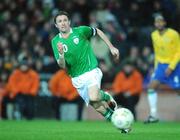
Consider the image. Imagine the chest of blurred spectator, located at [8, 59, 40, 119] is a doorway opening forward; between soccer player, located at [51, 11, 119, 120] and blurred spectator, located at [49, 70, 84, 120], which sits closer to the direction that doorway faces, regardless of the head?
the soccer player

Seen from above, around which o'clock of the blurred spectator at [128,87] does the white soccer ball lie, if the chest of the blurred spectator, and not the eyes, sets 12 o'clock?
The white soccer ball is roughly at 12 o'clock from the blurred spectator.

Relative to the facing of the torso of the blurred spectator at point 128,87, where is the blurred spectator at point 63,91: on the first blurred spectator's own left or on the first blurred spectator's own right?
on the first blurred spectator's own right

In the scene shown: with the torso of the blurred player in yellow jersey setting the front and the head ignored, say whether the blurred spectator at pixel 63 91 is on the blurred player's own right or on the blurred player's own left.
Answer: on the blurred player's own right

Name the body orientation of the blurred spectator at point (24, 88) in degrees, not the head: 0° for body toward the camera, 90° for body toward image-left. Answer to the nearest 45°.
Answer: approximately 0°

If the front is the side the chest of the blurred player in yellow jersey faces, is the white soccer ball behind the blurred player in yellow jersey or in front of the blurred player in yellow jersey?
in front

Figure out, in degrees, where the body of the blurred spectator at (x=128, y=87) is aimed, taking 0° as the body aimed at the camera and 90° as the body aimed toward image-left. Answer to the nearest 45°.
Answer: approximately 0°

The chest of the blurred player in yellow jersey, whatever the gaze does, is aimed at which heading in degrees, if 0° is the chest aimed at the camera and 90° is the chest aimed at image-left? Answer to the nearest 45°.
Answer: approximately 45°

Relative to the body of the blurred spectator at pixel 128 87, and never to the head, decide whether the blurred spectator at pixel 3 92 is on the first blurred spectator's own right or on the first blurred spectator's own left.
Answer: on the first blurred spectator's own right

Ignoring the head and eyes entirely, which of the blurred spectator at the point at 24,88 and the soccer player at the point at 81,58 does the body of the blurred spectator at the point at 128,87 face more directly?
the soccer player

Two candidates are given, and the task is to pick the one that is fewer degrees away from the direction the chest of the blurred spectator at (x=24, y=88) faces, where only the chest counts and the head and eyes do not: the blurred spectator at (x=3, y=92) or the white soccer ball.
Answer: the white soccer ball

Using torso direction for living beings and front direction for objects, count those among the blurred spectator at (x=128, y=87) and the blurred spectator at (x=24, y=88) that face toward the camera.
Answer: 2
